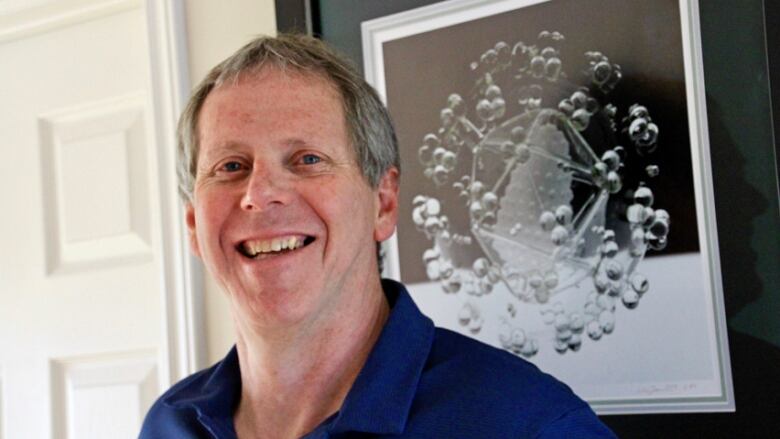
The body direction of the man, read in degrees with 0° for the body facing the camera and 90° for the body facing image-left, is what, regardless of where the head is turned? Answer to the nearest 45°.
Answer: approximately 45°

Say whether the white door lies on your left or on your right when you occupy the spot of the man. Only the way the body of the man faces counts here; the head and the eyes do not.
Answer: on your right
